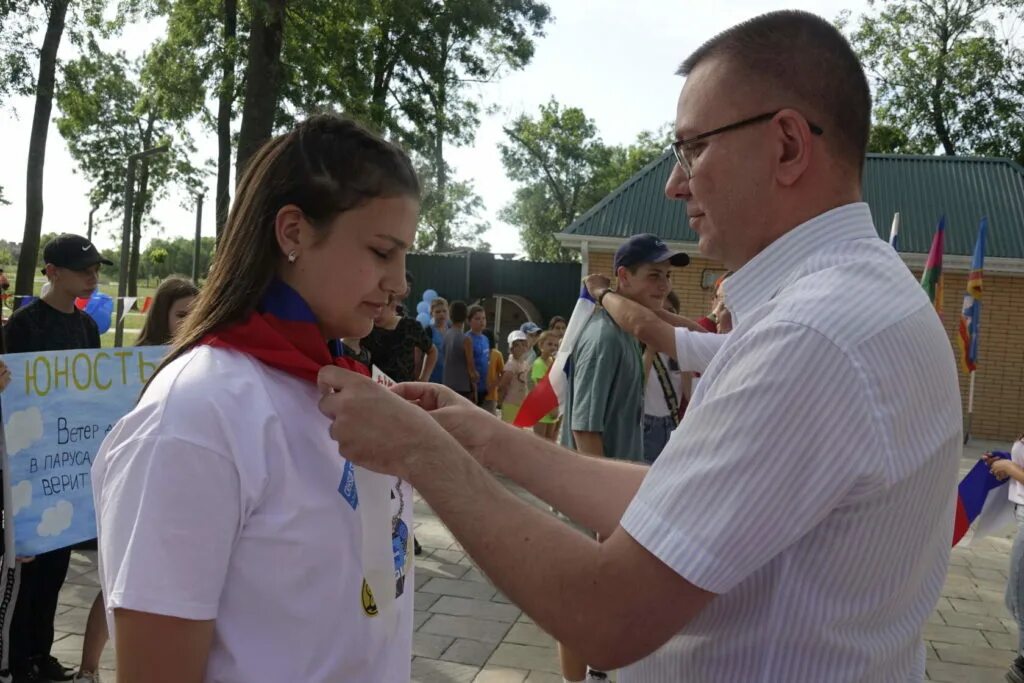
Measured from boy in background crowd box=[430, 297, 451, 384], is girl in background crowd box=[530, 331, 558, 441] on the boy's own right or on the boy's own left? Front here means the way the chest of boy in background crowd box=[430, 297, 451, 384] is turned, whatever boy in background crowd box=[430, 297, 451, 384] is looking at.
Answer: on the boy's own left

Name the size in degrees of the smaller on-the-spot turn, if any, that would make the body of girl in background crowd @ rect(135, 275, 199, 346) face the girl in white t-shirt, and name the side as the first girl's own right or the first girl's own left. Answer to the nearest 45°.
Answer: approximately 45° to the first girl's own right

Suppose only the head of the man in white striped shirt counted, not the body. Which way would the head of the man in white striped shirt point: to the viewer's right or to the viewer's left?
to the viewer's left

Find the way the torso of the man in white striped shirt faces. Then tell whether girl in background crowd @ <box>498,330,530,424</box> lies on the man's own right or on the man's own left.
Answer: on the man's own right

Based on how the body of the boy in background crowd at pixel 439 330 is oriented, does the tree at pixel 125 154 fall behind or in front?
behind

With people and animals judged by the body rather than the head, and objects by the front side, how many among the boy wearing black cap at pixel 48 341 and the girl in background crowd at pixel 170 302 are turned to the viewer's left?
0

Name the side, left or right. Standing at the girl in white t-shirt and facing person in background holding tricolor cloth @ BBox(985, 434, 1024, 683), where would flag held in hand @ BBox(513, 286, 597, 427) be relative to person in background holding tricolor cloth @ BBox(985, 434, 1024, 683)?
left

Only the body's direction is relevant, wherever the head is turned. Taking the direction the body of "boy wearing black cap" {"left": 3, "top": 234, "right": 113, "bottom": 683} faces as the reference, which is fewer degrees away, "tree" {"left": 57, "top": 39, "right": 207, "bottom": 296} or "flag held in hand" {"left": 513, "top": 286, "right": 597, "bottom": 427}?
the flag held in hand

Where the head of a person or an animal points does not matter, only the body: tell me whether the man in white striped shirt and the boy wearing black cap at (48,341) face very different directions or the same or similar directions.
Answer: very different directions

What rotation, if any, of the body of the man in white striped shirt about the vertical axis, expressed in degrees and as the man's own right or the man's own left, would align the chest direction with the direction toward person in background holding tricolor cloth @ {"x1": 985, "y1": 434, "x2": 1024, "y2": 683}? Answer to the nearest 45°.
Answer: approximately 135° to the man's own right

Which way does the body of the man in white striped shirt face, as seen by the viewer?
to the viewer's left

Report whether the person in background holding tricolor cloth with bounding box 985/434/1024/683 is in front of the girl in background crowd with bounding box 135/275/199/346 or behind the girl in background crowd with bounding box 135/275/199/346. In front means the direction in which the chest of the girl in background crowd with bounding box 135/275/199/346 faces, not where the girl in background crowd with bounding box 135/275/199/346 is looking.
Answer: in front

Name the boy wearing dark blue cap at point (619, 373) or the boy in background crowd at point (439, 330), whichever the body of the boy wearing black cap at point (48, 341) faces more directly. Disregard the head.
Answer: the boy wearing dark blue cap
